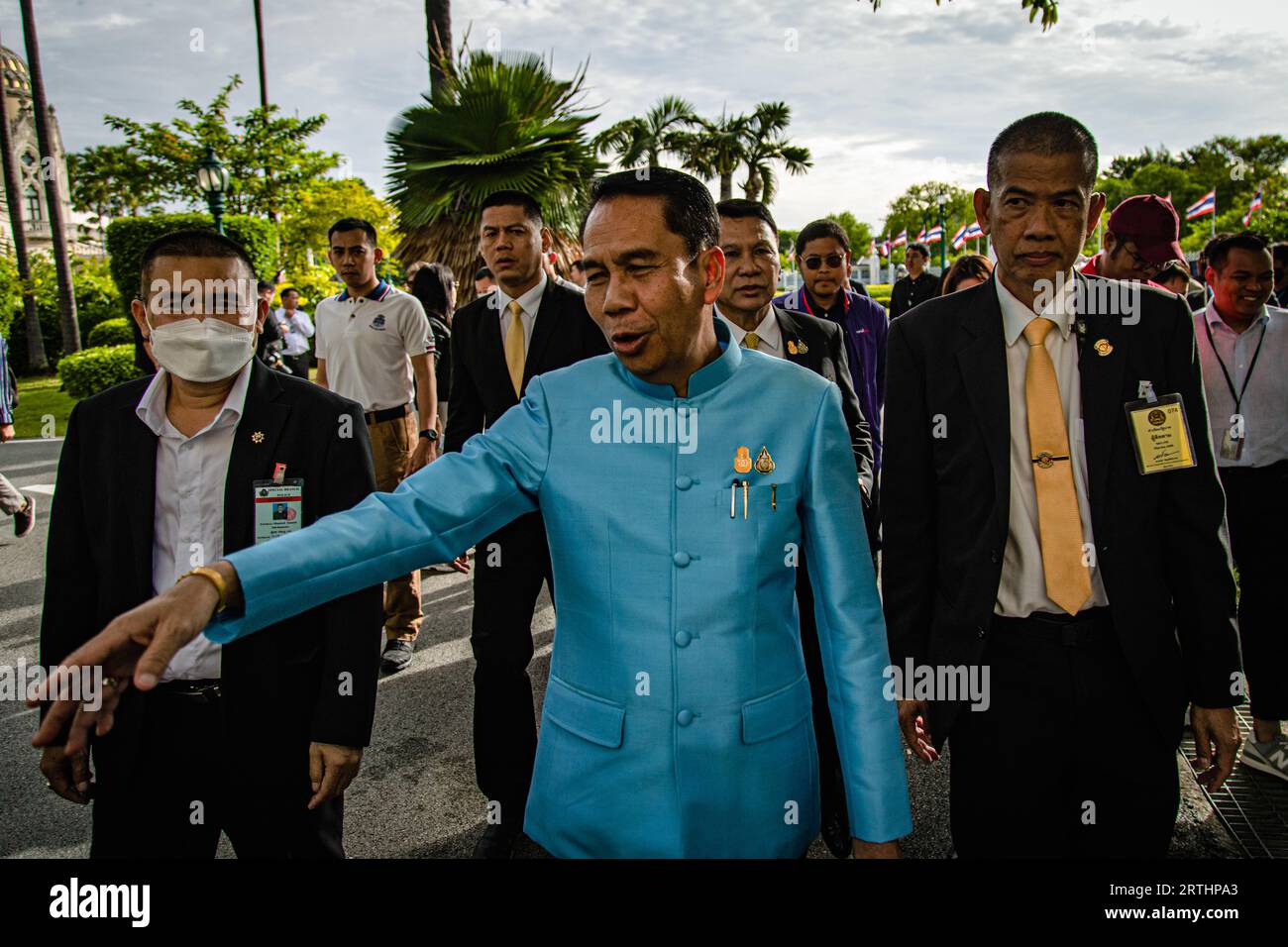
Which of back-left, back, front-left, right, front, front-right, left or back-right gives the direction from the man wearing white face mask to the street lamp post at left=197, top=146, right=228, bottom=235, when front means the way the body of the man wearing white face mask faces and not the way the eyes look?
back

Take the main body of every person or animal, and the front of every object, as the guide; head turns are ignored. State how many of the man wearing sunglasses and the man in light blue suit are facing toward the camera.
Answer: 2

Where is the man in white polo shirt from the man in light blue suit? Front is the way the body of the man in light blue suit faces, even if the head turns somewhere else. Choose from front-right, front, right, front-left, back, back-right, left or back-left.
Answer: back

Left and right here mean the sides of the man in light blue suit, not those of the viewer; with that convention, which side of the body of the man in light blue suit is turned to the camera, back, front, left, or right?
front

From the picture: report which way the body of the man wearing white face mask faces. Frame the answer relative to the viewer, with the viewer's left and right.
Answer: facing the viewer

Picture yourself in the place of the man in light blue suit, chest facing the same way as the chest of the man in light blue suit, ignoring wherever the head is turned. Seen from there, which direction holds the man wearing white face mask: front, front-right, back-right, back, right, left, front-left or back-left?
back-right

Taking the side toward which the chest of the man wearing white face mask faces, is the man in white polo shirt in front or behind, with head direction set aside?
behind
